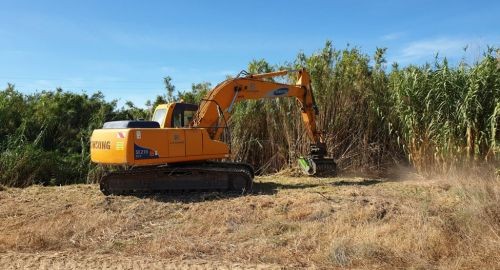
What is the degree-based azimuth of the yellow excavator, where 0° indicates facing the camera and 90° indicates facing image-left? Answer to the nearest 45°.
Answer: approximately 225°
